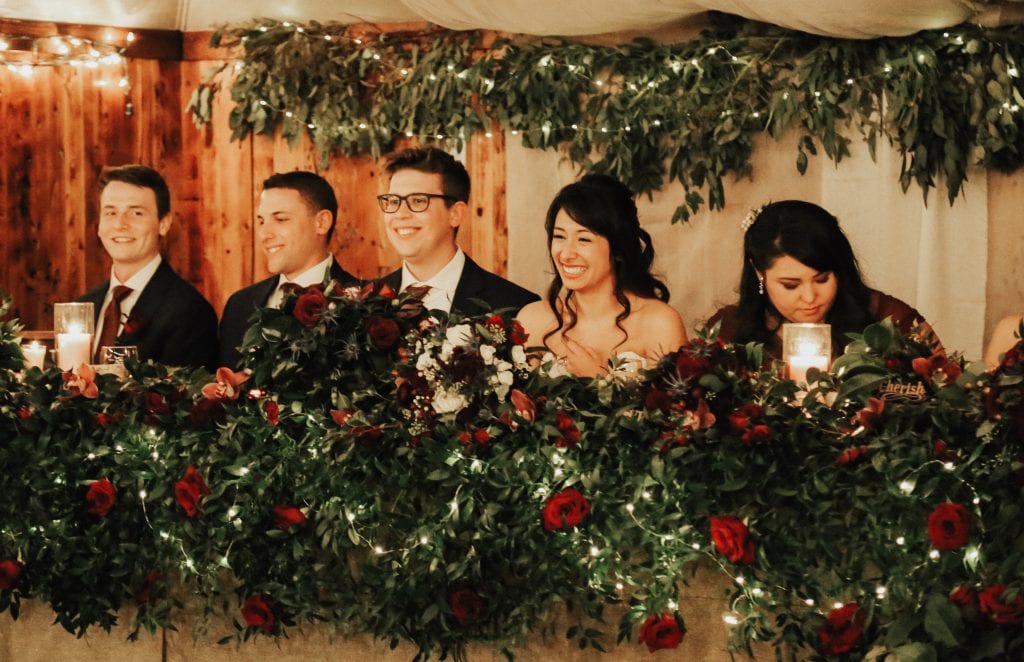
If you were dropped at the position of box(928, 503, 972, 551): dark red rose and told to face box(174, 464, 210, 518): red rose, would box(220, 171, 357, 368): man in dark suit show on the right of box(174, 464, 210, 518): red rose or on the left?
right

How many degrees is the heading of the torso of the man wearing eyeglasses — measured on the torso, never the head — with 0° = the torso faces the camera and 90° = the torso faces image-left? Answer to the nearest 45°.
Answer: approximately 45°

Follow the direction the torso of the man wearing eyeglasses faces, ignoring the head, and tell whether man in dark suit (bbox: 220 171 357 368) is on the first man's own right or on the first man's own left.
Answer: on the first man's own right

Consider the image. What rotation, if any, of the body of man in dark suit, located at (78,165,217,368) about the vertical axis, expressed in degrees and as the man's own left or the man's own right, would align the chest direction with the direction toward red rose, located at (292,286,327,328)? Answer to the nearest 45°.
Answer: approximately 45° to the man's own left

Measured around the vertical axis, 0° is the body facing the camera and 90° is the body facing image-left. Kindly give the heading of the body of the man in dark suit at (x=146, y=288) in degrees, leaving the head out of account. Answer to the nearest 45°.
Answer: approximately 45°

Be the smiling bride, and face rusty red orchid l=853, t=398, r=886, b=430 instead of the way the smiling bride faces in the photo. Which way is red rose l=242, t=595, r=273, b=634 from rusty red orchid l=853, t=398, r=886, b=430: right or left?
right

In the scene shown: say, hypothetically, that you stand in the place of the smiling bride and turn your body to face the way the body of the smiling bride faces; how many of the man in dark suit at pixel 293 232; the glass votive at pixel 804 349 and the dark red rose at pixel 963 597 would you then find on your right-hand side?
1

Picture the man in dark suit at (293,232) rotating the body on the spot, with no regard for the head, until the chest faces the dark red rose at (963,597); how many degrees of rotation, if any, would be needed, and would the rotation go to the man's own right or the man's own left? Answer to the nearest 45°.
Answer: approximately 90° to the man's own left

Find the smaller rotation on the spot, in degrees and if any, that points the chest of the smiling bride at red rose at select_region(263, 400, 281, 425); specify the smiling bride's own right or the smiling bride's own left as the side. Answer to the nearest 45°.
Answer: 0° — they already face it

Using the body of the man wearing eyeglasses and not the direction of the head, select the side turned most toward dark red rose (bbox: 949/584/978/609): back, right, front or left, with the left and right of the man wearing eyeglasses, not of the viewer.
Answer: left

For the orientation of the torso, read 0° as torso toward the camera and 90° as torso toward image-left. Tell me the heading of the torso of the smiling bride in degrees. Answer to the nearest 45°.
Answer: approximately 45°

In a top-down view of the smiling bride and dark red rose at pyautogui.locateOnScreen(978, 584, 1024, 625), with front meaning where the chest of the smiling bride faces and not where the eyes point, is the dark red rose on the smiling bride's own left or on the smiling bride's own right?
on the smiling bride's own left

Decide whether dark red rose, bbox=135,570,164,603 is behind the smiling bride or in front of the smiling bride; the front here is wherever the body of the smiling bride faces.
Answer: in front
